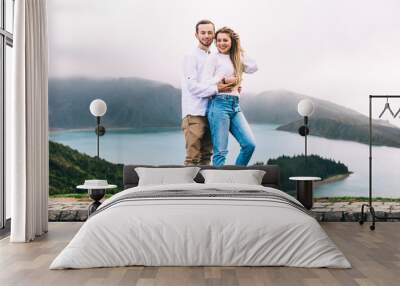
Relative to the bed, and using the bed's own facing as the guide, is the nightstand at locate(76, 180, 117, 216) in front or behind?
behind

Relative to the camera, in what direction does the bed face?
facing the viewer

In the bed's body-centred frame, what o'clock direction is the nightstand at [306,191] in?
The nightstand is roughly at 7 o'clock from the bed.

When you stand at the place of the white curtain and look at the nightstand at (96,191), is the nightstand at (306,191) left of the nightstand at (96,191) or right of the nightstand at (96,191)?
right
